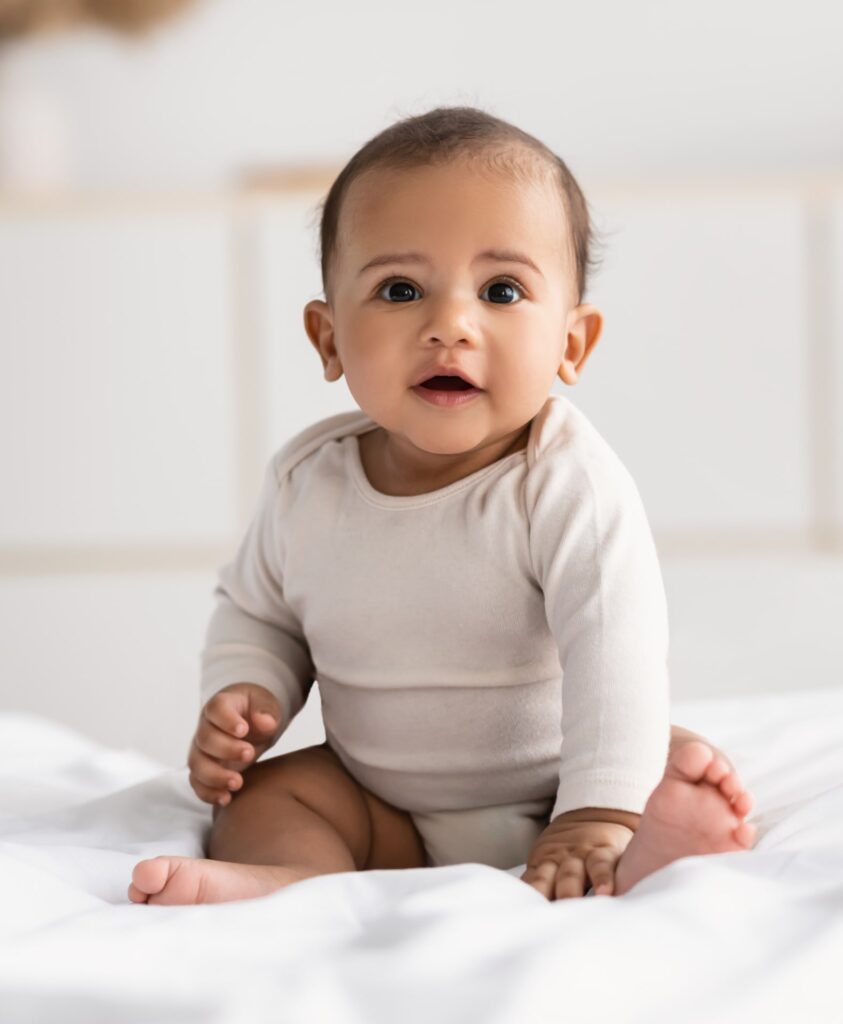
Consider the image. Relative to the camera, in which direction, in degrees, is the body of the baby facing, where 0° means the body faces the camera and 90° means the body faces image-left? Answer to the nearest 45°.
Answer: approximately 0°

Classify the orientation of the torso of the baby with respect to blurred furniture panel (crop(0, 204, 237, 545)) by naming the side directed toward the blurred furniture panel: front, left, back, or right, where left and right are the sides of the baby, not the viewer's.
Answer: back
